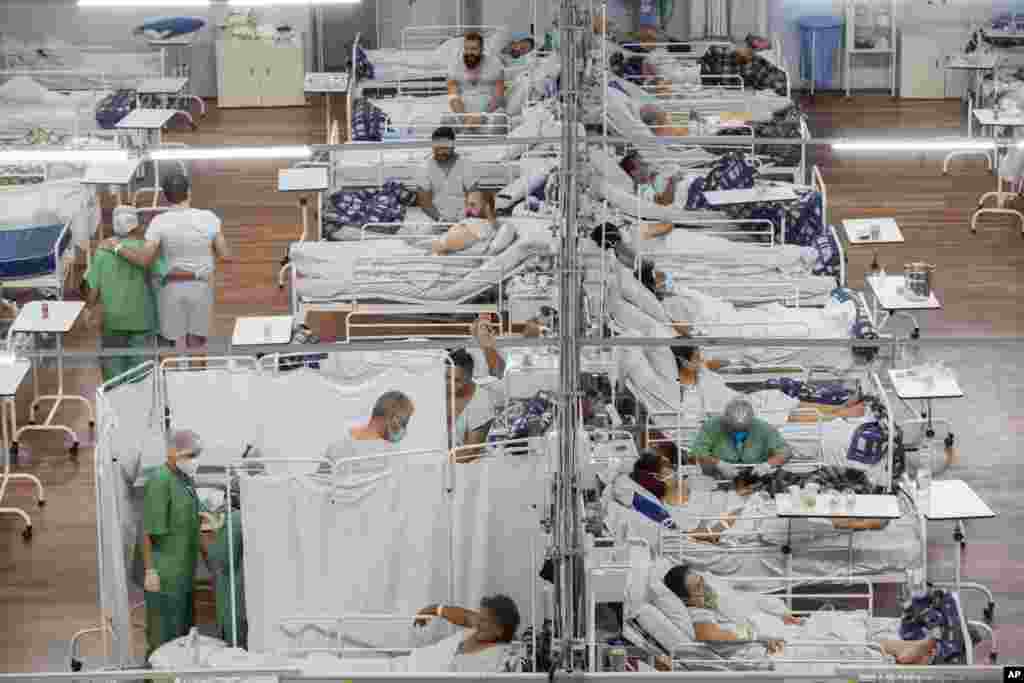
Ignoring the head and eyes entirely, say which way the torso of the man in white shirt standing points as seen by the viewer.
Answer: away from the camera

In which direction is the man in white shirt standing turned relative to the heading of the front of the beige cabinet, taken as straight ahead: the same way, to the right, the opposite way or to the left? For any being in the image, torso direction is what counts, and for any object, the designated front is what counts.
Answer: the opposite way

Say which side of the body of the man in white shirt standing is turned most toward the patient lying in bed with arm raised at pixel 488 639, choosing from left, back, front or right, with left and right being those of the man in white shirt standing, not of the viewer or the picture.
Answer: back

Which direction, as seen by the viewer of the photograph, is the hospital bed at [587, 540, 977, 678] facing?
facing to the right of the viewer

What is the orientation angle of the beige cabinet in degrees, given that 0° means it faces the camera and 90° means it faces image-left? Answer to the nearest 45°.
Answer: approximately 0°

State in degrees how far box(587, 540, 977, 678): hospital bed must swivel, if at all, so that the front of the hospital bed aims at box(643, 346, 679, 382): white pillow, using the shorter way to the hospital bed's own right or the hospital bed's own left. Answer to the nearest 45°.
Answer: approximately 90° to the hospital bed's own left

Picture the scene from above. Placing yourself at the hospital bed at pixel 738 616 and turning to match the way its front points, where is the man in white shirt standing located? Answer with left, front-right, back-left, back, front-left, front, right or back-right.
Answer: back-left

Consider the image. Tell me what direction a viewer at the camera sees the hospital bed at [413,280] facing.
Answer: facing to the left of the viewer

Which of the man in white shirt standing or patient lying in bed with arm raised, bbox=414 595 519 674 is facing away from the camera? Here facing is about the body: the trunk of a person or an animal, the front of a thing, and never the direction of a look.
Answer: the man in white shirt standing

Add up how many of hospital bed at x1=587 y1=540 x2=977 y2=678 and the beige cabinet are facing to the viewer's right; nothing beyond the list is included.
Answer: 1

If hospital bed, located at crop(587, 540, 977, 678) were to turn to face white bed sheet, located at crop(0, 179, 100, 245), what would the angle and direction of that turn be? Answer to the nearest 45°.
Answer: approximately 135° to its left

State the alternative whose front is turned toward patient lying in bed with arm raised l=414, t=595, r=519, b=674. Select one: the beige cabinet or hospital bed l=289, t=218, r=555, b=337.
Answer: the beige cabinet
